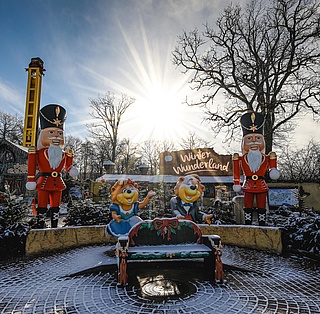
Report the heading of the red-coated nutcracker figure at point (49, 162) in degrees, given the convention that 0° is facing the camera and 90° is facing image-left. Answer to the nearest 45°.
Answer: approximately 315°

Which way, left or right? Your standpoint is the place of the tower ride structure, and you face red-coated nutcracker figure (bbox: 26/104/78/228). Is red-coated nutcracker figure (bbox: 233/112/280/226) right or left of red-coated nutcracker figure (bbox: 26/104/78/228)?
left

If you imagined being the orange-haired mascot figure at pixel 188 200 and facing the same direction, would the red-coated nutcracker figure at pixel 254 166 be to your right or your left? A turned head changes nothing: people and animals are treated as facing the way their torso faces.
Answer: on your left

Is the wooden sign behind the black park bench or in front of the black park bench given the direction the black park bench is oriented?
behind

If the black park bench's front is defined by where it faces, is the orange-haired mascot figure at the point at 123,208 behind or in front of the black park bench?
behind

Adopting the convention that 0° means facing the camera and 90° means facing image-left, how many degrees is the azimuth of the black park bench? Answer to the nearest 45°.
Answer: approximately 0°
